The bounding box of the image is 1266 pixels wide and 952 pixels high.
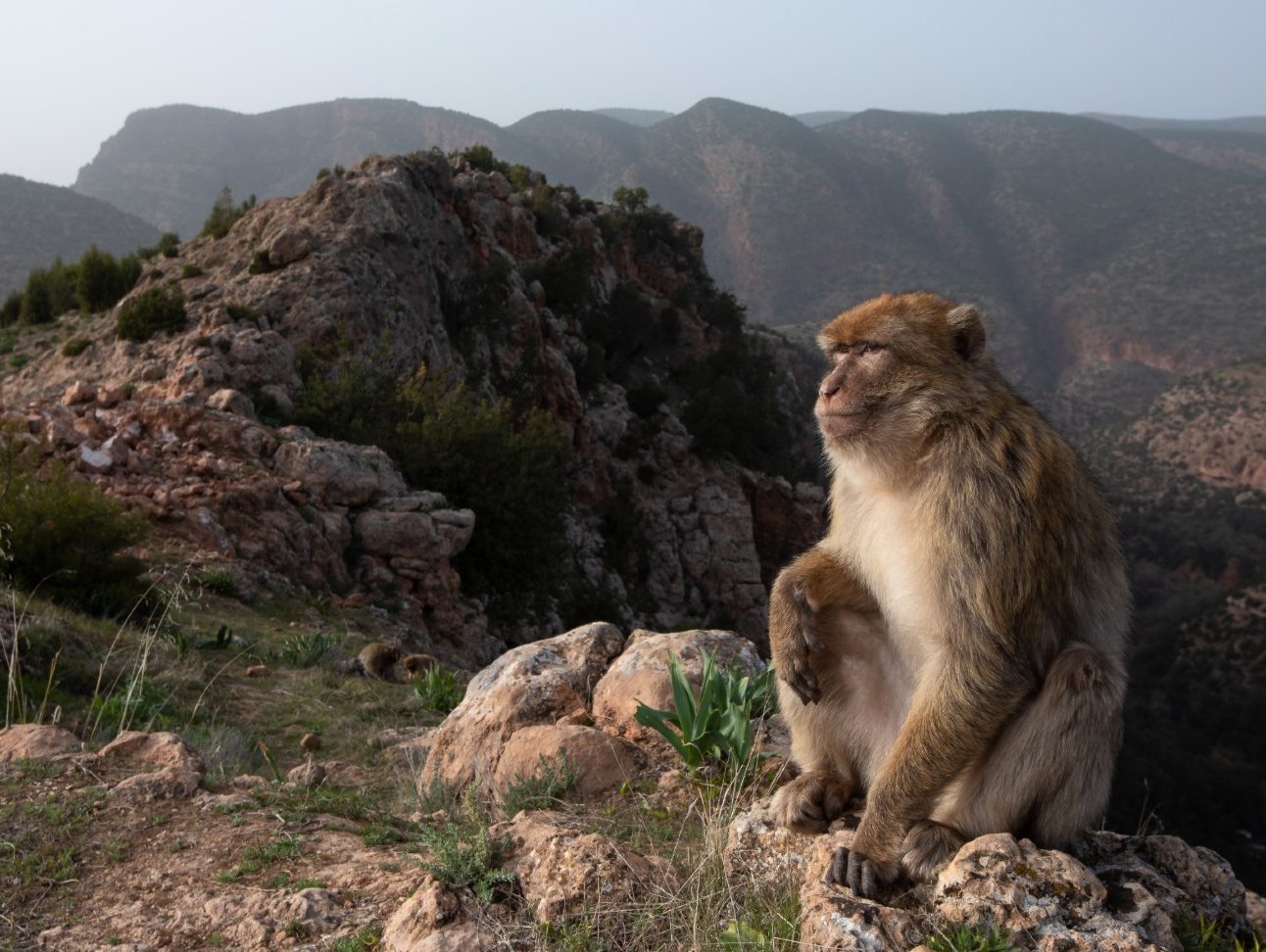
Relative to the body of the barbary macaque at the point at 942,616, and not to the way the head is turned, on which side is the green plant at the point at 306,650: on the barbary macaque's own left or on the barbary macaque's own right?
on the barbary macaque's own right

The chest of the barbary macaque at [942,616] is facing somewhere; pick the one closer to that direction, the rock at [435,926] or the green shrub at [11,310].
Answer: the rock

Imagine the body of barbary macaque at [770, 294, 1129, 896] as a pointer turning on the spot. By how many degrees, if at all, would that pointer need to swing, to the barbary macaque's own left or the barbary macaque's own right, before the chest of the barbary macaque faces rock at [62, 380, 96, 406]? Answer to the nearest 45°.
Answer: approximately 90° to the barbary macaque's own right

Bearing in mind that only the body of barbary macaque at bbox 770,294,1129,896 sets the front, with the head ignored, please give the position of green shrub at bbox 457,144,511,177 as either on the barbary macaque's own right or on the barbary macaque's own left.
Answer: on the barbary macaque's own right

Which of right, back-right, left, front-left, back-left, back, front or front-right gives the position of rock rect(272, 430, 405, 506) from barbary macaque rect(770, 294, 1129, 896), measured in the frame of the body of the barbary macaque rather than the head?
right

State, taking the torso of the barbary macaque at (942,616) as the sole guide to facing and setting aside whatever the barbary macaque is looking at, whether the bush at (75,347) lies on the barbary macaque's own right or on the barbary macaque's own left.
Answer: on the barbary macaque's own right

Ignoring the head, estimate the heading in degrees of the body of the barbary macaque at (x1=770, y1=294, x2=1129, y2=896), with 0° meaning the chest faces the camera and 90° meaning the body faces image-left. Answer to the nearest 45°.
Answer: approximately 45°

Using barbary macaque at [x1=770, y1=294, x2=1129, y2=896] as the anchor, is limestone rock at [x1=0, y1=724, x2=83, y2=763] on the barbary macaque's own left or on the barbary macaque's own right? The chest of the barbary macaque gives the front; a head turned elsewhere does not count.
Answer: on the barbary macaque's own right

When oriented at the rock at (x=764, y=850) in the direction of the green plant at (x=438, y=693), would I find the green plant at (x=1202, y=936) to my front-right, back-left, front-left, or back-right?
back-right

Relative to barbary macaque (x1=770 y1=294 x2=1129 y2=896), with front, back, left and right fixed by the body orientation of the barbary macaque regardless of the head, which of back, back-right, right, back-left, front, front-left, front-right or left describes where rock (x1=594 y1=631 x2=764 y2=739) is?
right

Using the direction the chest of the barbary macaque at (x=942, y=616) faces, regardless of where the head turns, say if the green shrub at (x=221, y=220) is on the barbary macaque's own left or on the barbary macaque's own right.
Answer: on the barbary macaque's own right

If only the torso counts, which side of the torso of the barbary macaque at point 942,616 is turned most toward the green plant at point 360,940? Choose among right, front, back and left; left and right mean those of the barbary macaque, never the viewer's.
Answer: front

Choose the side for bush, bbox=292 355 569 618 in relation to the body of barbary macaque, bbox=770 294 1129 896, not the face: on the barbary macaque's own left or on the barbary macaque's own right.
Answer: on the barbary macaque's own right

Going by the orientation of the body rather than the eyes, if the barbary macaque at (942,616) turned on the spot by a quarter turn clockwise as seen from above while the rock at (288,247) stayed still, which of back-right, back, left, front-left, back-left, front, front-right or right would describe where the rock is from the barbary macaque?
front

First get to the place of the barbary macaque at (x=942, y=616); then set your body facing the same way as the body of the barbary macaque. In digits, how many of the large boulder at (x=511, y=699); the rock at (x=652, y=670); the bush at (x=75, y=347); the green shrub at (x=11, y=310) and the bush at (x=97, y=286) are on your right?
5
